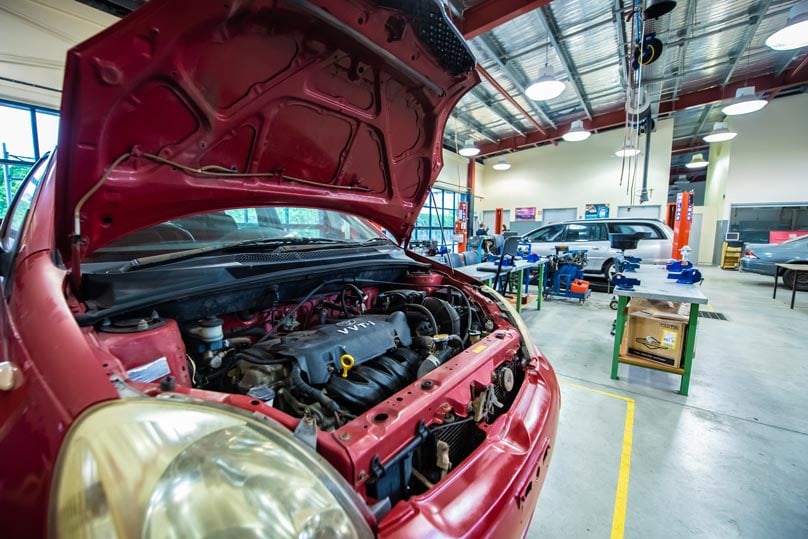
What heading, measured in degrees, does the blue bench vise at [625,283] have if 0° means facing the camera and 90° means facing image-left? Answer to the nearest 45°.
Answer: approximately 90°

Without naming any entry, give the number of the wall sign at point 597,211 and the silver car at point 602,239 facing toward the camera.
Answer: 1

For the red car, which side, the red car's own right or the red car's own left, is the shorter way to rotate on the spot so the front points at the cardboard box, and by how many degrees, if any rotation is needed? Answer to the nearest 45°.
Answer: approximately 45° to the red car's own left

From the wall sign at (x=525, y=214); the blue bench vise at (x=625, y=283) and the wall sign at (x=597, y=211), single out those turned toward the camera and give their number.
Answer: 2

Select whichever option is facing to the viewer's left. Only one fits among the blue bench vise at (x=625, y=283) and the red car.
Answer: the blue bench vise

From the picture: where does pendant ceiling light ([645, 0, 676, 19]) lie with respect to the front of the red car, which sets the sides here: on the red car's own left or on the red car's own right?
on the red car's own left
